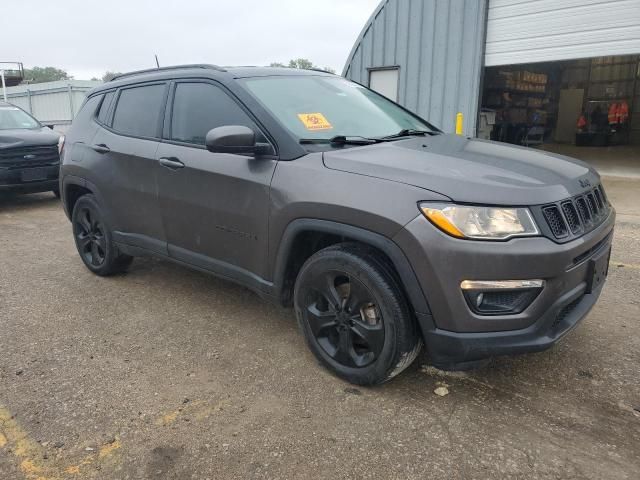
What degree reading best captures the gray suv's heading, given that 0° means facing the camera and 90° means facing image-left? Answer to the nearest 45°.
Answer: approximately 315°

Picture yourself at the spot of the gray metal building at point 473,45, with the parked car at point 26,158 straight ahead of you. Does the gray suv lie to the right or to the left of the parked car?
left

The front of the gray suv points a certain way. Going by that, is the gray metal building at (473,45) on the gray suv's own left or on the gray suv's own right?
on the gray suv's own left

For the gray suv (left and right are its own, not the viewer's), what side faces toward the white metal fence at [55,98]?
back

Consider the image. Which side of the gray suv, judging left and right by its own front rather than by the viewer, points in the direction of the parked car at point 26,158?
back
